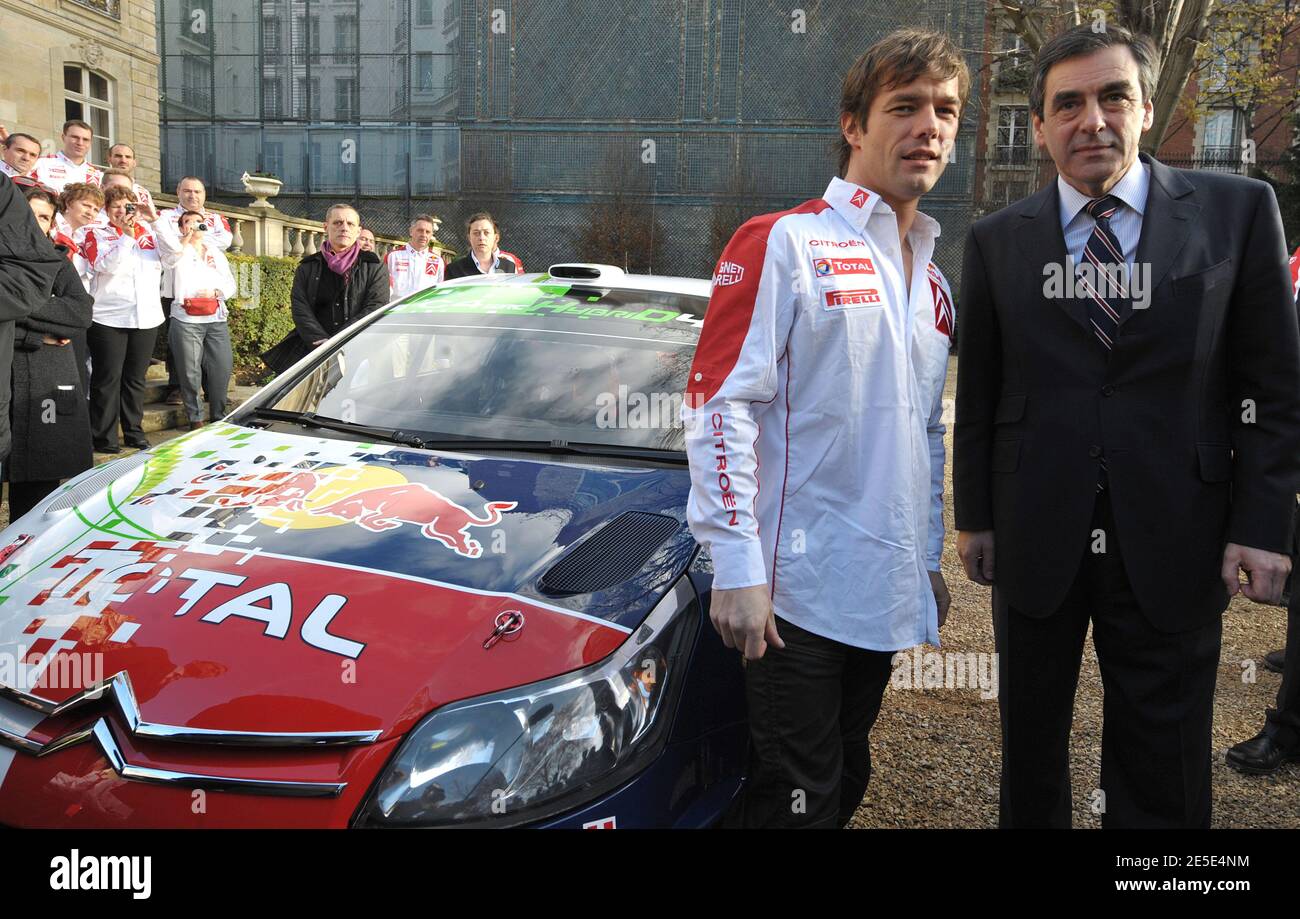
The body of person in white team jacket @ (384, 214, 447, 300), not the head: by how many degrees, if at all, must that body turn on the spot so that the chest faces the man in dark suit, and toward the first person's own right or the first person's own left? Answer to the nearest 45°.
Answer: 0° — they already face them

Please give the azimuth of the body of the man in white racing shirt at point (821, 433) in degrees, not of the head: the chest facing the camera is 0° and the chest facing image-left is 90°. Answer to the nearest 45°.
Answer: approximately 315°

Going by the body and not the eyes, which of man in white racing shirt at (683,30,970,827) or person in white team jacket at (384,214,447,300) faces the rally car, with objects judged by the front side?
the person in white team jacket

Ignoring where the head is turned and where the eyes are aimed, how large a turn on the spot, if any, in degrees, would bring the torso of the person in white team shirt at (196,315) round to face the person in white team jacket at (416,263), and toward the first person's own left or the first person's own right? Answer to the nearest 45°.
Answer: approximately 135° to the first person's own left

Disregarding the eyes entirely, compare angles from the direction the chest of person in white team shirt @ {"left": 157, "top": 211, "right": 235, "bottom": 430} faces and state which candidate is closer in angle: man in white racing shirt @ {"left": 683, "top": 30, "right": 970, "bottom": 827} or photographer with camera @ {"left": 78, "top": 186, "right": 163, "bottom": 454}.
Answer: the man in white racing shirt

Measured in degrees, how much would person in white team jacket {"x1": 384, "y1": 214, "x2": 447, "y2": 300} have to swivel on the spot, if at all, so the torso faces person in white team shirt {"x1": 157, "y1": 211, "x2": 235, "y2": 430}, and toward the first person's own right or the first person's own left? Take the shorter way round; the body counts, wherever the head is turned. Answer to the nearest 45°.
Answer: approximately 45° to the first person's own right

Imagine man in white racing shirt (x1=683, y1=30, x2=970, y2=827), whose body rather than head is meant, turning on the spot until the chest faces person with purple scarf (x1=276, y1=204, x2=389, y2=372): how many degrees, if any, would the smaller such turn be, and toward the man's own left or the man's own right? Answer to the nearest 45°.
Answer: approximately 180°

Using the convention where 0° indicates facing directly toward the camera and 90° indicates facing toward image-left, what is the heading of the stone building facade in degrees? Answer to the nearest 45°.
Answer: approximately 315°

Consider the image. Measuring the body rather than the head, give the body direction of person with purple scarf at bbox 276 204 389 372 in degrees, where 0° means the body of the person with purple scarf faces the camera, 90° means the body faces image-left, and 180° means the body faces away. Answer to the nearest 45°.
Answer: approximately 0°
